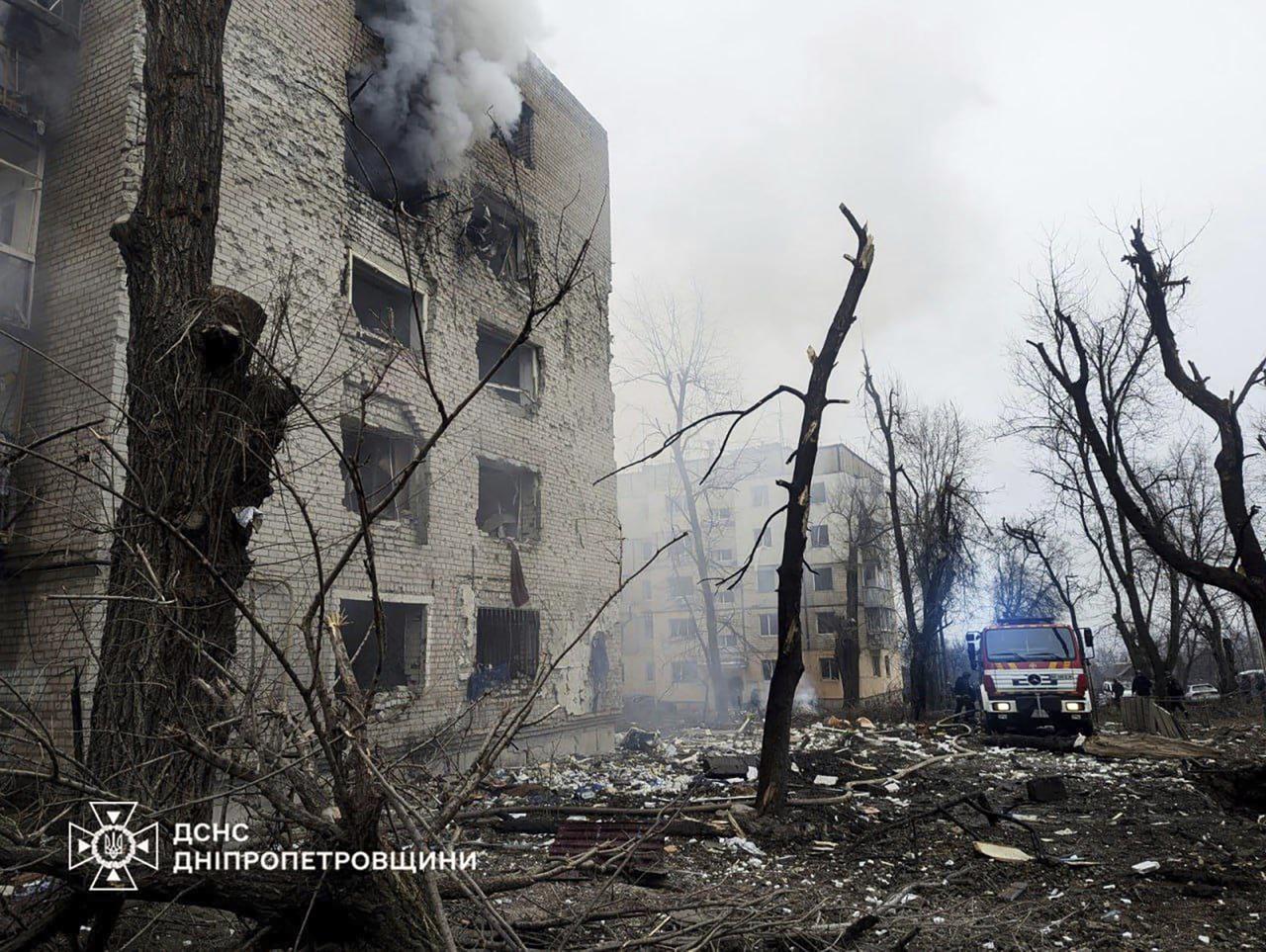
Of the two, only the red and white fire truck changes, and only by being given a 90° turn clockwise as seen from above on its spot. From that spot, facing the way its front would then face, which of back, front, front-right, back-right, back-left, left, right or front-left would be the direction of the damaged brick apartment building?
front-left

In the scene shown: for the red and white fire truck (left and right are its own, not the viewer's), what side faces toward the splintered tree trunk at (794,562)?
front

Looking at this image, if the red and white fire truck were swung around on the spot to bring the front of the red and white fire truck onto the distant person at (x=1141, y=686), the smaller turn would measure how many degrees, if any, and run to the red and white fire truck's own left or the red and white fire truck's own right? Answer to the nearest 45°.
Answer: approximately 180°

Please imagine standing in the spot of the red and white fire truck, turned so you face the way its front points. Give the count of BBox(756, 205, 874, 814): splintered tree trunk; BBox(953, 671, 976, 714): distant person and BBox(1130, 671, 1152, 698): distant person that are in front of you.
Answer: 1

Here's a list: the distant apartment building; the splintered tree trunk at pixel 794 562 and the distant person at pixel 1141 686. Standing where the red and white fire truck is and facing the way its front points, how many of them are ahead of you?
1

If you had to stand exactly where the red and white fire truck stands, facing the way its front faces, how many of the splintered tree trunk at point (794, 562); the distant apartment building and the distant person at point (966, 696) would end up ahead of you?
1

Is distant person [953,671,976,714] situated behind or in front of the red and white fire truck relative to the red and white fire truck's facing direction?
behind

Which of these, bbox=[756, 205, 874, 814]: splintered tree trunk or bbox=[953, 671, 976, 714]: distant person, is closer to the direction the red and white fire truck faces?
the splintered tree trunk

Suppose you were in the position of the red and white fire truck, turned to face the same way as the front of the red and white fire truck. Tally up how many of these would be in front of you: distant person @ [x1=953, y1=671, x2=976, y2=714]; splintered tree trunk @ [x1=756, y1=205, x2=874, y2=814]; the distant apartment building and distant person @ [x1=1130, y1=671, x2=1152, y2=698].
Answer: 1

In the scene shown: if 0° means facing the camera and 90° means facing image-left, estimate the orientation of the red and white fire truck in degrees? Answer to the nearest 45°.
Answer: approximately 0°

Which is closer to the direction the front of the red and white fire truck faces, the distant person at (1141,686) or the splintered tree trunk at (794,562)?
the splintered tree trunk
